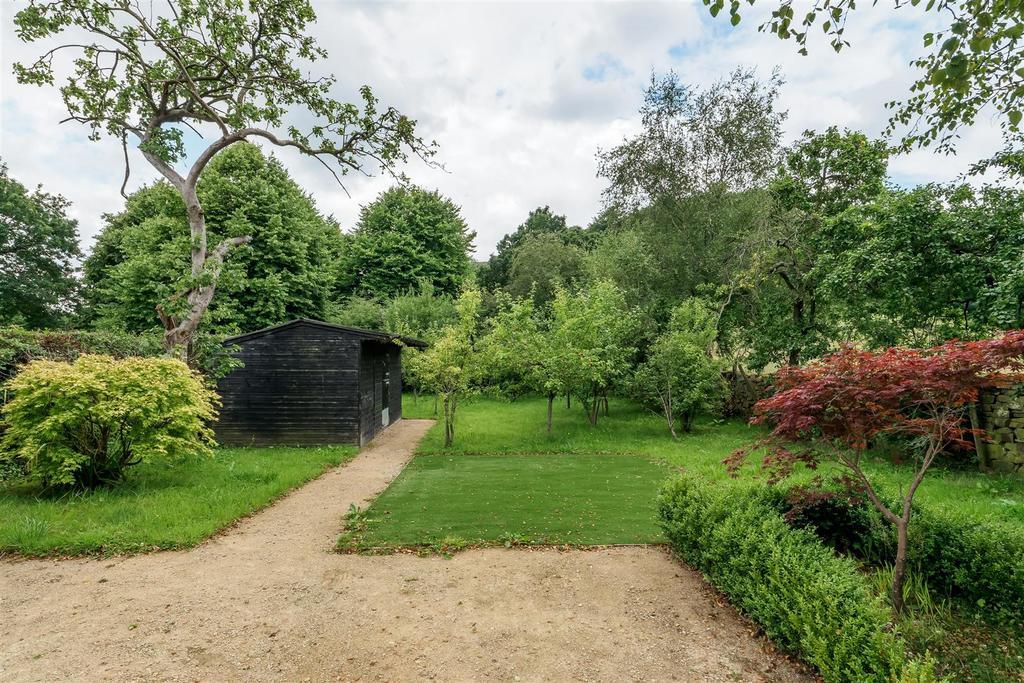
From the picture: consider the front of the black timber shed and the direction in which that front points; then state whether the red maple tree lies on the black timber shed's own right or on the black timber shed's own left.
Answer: on the black timber shed's own right

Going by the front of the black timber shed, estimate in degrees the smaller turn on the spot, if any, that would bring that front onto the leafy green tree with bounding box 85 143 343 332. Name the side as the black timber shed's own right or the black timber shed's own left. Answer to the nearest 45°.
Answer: approximately 90° to the black timber shed's own left

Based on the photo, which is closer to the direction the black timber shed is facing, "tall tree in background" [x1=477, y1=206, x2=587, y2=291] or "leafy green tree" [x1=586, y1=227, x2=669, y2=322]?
the leafy green tree

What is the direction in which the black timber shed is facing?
to the viewer's right

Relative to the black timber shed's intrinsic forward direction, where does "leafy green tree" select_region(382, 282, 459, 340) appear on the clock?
The leafy green tree is roughly at 10 o'clock from the black timber shed.

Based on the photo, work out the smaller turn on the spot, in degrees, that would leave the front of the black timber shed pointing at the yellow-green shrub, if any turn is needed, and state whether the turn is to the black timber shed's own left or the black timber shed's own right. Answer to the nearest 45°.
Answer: approximately 135° to the black timber shed's own right

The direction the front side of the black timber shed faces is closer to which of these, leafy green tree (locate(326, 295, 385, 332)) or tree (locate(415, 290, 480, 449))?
the tree

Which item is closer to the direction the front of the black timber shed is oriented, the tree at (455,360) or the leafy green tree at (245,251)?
the tree

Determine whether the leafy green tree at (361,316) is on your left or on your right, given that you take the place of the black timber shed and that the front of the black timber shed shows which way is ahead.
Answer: on your left

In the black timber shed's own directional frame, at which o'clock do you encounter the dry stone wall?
The dry stone wall is roughly at 1 o'clock from the black timber shed.

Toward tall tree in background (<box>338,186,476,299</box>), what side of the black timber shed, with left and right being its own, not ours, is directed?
left
